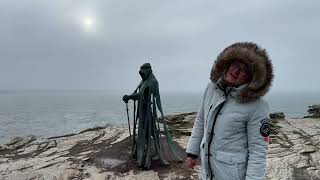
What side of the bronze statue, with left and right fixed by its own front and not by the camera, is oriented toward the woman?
left

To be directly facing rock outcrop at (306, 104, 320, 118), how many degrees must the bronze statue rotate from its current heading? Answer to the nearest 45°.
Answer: approximately 135° to its right

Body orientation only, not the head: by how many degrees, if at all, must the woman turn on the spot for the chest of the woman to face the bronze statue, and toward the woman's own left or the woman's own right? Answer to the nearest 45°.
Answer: approximately 90° to the woman's own right

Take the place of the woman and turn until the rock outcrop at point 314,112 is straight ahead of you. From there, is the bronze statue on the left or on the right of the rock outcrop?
left

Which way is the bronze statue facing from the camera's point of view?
to the viewer's left

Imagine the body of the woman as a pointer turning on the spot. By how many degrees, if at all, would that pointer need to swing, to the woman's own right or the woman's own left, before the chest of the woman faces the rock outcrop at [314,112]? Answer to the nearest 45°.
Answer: approximately 135° to the woman's own right

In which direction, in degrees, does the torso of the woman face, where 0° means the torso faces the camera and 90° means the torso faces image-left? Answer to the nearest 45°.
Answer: approximately 45°

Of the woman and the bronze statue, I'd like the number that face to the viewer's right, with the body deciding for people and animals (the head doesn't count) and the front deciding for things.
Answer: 0
